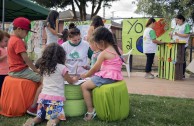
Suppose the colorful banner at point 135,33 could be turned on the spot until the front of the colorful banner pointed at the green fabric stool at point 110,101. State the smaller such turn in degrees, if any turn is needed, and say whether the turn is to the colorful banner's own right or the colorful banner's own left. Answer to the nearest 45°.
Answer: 0° — it already faces it

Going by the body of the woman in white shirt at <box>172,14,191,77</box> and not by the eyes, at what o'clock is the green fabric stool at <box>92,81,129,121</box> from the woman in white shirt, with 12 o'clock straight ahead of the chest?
The green fabric stool is roughly at 11 o'clock from the woman in white shirt.

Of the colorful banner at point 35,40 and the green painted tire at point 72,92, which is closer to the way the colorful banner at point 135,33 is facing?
the green painted tire

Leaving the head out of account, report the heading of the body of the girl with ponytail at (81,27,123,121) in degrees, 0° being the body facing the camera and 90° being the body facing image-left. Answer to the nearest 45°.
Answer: approximately 90°

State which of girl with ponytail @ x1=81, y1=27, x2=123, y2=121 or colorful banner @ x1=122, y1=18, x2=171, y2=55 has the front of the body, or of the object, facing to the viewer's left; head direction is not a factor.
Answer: the girl with ponytail

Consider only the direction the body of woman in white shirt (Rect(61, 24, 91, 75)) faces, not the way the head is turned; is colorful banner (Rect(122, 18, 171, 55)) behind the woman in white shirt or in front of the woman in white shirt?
behind

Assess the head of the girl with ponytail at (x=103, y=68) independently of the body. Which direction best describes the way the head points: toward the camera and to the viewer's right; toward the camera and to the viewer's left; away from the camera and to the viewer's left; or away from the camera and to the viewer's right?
away from the camera and to the viewer's left

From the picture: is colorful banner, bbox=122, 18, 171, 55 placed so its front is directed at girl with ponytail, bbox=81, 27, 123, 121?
yes

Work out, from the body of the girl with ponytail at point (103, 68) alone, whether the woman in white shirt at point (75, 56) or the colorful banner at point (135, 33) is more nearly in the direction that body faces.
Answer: the woman in white shirt

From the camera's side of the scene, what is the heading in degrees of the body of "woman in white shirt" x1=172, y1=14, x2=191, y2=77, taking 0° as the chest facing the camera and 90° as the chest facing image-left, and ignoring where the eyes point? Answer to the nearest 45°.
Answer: approximately 45°

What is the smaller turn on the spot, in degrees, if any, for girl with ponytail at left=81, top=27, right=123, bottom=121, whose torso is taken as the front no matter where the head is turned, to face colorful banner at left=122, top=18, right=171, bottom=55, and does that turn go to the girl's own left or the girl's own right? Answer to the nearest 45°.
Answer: approximately 90° to the girl's own right

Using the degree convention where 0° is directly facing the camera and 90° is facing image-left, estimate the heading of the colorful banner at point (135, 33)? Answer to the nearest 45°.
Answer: approximately 0°

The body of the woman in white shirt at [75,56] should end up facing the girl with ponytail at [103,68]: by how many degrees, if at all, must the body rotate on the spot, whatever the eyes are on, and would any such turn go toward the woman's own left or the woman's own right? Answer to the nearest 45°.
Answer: approximately 45° to the woman's own left
